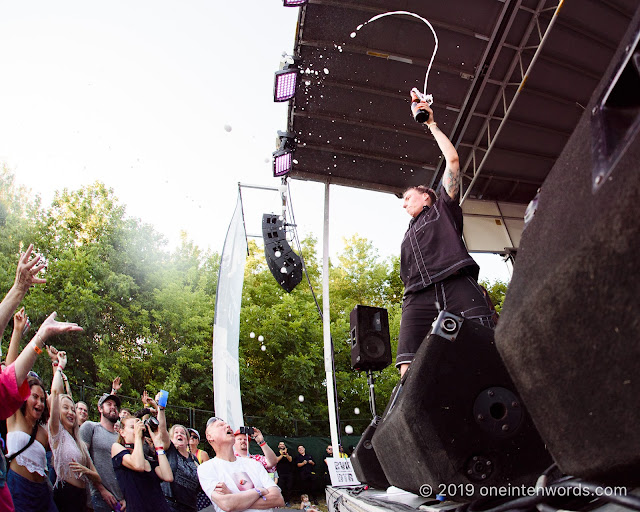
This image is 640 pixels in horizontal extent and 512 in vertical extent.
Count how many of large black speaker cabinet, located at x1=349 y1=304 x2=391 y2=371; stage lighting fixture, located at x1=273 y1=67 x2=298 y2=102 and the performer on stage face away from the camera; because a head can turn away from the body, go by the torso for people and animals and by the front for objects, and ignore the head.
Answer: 0

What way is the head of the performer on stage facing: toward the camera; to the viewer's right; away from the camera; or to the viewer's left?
to the viewer's left

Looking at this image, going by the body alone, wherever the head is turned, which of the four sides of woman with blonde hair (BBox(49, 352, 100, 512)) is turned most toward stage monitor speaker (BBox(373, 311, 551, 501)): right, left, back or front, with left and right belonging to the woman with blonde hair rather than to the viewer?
front

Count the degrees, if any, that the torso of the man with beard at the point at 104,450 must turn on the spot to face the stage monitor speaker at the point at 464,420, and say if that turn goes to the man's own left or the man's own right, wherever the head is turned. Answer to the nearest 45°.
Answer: approximately 45° to the man's own right

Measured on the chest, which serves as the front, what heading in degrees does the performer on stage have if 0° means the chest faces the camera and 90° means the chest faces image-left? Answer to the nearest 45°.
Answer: approximately 45°

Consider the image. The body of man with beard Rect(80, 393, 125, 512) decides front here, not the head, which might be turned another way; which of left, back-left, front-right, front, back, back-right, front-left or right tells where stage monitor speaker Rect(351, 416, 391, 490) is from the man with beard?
front

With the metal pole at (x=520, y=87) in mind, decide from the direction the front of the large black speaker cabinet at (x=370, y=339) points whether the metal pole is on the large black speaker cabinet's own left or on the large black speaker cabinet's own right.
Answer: on the large black speaker cabinet's own left

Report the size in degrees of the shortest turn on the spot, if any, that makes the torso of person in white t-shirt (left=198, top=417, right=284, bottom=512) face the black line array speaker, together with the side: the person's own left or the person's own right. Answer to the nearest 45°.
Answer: approximately 135° to the person's own left

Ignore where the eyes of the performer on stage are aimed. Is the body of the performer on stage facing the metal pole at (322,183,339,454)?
no

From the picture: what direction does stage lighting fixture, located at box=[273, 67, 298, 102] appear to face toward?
toward the camera

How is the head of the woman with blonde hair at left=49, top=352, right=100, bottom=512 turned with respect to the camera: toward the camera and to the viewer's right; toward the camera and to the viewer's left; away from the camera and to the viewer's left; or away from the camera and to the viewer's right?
toward the camera and to the viewer's right

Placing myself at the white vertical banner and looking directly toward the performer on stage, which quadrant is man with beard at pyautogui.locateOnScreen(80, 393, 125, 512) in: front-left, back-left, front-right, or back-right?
front-right

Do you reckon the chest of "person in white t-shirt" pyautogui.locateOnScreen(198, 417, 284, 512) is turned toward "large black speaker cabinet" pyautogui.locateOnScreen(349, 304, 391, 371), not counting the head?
no

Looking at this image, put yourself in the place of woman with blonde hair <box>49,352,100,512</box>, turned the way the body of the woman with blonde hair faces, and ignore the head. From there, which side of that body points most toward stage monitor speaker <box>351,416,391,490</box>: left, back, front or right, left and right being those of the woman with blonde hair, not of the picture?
front
